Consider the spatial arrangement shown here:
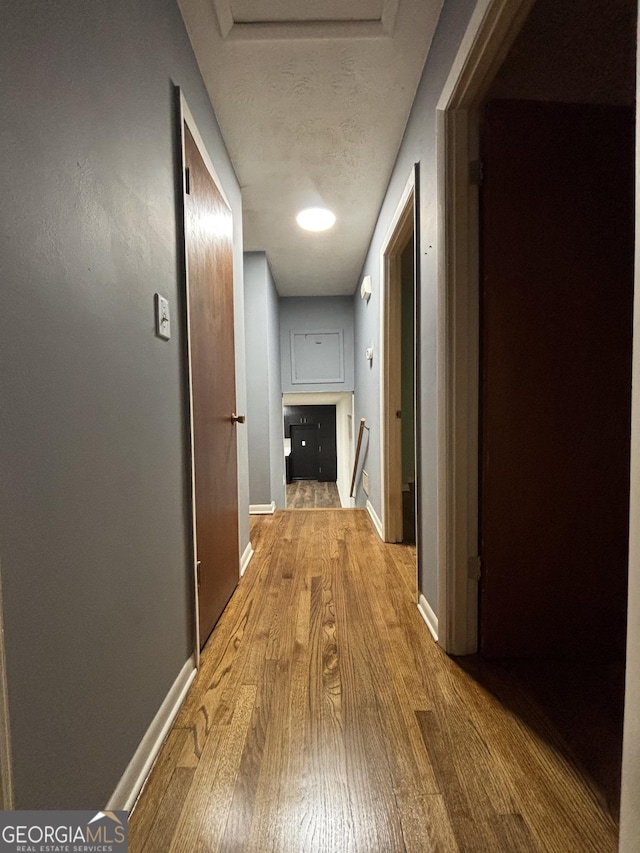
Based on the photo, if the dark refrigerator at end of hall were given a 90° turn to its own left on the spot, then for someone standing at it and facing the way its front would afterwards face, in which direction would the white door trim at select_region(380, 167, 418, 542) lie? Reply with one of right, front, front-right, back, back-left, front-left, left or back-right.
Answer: right

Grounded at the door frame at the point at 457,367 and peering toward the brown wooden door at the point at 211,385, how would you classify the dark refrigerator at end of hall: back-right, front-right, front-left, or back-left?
front-right

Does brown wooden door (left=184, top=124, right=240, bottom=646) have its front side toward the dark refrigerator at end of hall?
no

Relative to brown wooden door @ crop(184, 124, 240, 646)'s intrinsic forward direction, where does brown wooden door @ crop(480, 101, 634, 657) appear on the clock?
brown wooden door @ crop(480, 101, 634, 657) is roughly at 1 o'clock from brown wooden door @ crop(184, 124, 240, 646).

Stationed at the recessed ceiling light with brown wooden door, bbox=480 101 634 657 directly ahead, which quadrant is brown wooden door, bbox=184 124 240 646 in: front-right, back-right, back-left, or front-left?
front-right

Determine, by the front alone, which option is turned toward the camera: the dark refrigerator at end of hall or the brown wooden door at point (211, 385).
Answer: the dark refrigerator at end of hall

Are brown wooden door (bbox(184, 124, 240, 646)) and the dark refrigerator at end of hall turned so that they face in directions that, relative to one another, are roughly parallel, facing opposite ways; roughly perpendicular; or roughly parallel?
roughly perpendicular

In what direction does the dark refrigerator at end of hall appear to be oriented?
toward the camera

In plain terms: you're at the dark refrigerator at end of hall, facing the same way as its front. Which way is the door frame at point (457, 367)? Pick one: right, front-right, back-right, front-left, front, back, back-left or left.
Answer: front

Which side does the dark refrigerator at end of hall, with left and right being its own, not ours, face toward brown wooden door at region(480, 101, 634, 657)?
front

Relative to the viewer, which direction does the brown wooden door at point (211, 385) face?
to the viewer's right

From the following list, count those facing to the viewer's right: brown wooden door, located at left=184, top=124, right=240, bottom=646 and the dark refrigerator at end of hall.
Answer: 1

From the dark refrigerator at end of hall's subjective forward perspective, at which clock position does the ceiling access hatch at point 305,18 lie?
The ceiling access hatch is roughly at 12 o'clock from the dark refrigerator at end of hall.

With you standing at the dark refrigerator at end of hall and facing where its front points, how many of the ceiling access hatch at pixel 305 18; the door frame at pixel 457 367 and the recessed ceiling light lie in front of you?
3

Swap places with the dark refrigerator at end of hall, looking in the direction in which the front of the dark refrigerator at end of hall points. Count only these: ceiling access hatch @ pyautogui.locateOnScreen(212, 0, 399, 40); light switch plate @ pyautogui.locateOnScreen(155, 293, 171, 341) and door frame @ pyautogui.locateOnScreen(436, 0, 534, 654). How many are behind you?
0

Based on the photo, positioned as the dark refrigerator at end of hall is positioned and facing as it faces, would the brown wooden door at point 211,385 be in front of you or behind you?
in front
